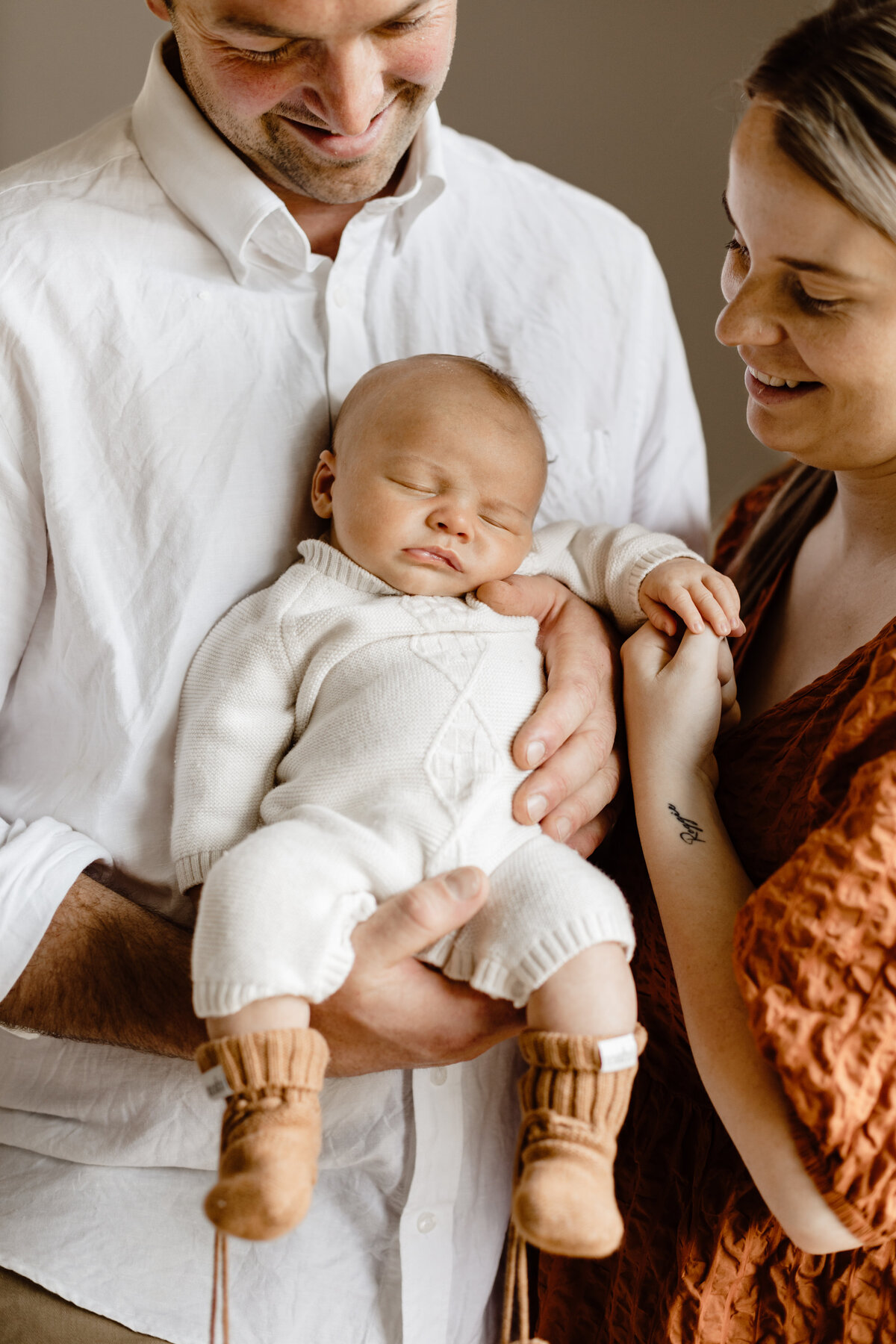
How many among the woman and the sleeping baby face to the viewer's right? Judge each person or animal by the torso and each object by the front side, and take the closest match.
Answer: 0

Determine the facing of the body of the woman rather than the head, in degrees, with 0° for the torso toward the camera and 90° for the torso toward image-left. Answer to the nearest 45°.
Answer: approximately 45°
